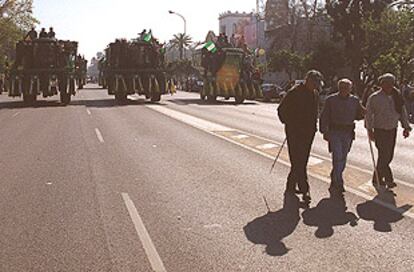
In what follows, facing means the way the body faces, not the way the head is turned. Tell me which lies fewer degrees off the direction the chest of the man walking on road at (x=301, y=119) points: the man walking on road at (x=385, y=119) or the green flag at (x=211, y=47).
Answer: the man walking on road

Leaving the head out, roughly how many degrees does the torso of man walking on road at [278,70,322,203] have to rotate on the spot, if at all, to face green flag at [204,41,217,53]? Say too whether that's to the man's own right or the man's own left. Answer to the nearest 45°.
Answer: approximately 135° to the man's own left

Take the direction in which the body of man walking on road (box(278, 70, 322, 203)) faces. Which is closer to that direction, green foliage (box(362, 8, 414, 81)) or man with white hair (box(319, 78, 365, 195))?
the man with white hair

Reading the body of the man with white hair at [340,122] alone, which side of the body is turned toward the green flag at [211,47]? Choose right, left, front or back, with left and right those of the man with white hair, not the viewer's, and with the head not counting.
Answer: back

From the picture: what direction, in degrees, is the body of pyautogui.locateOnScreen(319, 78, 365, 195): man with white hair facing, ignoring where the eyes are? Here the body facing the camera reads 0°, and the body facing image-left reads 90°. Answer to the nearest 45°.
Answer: approximately 0°

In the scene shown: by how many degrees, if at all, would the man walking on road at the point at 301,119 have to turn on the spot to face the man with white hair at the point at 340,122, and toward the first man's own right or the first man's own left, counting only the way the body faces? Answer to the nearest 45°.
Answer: approximately 90° to the first man's own left

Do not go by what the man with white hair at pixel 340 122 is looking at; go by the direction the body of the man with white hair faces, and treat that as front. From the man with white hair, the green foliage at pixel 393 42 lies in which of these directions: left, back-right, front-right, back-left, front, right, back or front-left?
back

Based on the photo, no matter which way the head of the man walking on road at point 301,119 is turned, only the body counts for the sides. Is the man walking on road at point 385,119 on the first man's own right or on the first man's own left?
on the first man's own left
